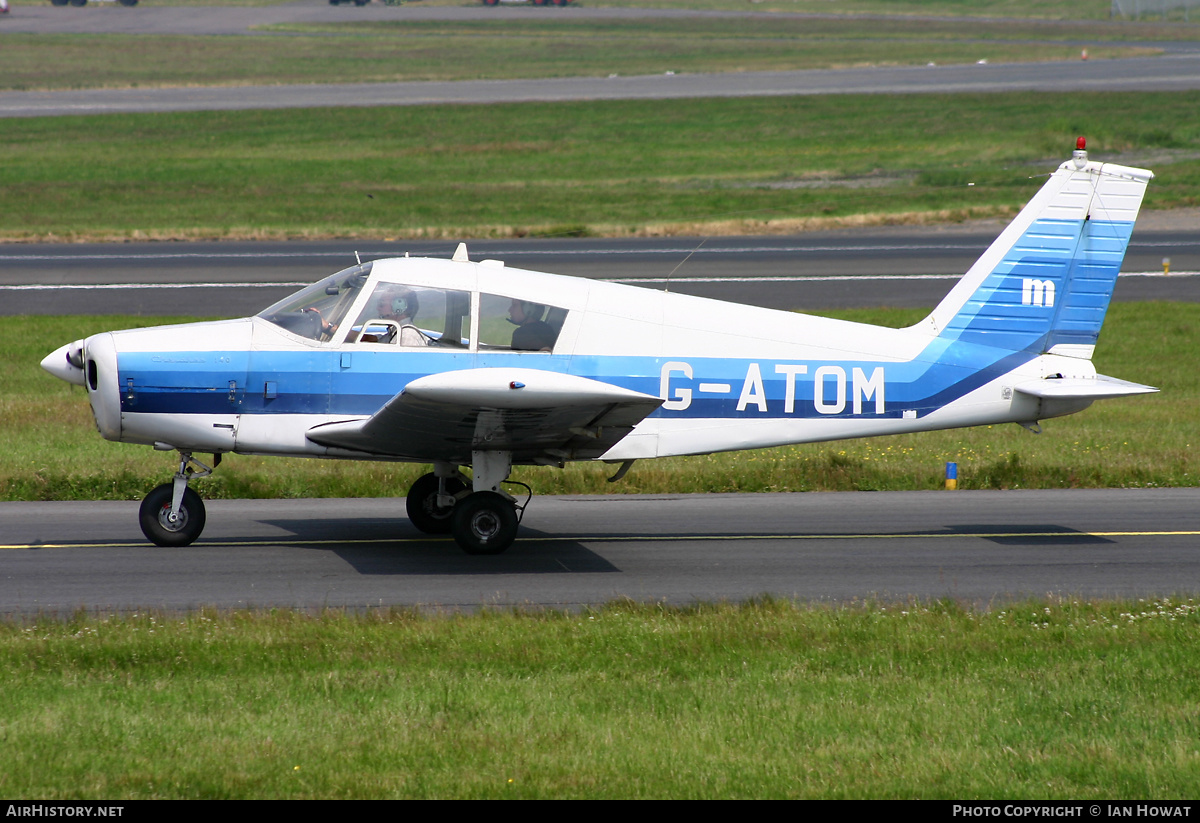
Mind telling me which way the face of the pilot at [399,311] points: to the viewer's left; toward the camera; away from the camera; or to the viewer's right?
to the viewer's left

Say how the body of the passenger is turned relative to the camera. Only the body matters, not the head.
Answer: to the viewer's left

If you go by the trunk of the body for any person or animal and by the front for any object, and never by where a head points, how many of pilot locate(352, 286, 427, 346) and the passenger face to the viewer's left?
2

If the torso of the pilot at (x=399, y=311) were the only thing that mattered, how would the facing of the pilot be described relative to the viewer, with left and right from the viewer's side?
facing to the left of the viewer

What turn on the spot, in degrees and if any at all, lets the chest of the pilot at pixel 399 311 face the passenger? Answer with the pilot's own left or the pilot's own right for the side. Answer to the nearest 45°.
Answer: approximately 180°

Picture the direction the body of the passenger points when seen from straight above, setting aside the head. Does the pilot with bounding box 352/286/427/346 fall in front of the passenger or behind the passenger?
in front

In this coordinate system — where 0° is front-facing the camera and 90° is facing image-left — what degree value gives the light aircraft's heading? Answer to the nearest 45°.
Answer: approximately 90°

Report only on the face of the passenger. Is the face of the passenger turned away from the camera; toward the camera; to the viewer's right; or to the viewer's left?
to the viewer's left
